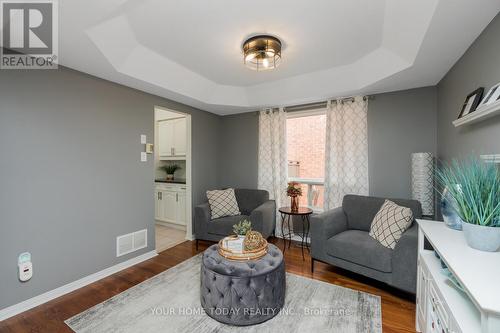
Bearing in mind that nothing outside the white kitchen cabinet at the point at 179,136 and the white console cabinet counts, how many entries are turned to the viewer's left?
1

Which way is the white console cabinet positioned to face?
to the viewer's left

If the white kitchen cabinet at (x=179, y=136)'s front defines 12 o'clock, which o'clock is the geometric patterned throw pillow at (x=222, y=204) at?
The geometric patterned throw pillow is roughly at 11 o'clock from the white kitchen cabinet.

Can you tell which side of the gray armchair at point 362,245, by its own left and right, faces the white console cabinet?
left

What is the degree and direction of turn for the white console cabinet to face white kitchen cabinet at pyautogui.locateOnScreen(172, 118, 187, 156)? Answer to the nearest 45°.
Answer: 0° — it already faces it

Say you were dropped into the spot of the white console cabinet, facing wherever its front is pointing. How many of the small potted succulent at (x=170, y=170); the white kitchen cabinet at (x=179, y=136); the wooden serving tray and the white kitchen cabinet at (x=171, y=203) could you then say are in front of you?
4

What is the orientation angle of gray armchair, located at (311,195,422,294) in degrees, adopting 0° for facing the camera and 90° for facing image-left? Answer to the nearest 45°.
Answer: approximately 45°
